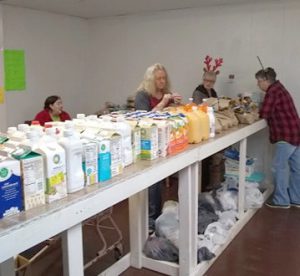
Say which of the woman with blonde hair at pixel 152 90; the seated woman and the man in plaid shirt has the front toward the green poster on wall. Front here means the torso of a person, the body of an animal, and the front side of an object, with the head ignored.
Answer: the man in plaid shirt

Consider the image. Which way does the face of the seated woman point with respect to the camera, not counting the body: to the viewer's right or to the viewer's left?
to the viewer's right

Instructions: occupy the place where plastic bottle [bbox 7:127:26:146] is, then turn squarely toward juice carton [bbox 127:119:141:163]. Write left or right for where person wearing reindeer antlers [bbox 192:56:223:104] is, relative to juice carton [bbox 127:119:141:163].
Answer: left

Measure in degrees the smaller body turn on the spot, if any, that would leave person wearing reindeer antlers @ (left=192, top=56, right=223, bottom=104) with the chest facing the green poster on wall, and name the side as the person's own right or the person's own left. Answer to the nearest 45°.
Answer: approximately 90° to the person's own right

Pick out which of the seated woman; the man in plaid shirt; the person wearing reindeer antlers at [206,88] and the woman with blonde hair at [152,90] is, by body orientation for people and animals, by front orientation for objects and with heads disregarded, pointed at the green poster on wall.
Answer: the man in plaid shirt

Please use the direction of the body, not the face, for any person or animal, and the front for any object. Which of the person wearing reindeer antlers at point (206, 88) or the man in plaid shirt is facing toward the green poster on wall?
the man in plaid shirt

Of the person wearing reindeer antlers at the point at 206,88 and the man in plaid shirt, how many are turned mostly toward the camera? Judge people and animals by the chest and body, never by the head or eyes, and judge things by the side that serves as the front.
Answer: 1

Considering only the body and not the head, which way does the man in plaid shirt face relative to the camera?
to the viewer's left
